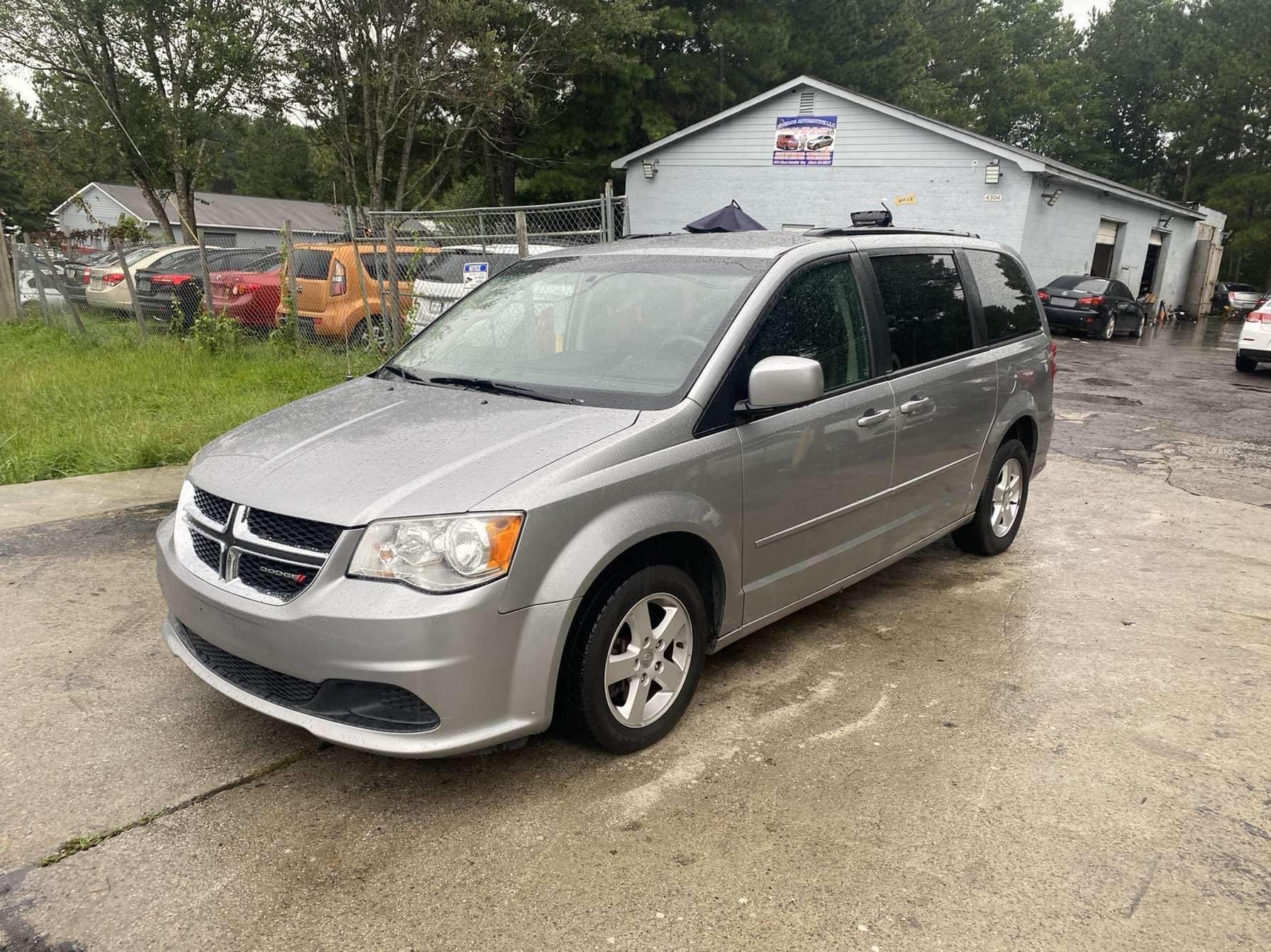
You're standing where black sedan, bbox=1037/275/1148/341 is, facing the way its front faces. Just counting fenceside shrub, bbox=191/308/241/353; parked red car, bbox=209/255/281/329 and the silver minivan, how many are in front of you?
0

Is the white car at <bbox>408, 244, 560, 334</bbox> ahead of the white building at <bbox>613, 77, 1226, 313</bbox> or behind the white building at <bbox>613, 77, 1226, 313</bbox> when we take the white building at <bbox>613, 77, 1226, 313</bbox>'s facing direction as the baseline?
ahead

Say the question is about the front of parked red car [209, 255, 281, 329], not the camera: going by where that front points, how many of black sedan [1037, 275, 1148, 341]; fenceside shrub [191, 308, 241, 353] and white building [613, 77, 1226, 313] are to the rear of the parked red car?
1

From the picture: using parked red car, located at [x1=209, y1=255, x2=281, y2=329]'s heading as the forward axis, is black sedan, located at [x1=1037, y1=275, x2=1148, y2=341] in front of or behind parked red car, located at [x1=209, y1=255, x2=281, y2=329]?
in front

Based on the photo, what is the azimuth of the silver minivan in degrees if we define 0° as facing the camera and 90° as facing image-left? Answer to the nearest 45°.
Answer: approximately 45°

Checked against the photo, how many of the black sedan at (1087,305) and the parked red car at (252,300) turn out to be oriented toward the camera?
0

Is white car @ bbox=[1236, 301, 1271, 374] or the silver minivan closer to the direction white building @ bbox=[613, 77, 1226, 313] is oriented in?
the silver minivan

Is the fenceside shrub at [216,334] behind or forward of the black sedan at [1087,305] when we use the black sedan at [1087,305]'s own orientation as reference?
behind

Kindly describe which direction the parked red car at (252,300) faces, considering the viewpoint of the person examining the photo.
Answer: facing away from the viewer and to the right of the viewer

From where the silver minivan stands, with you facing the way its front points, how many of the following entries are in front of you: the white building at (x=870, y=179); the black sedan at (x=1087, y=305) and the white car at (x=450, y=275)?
0

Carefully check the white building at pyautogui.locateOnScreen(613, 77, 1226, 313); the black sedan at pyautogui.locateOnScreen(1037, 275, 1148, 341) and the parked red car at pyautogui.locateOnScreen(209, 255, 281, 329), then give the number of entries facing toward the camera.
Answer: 1

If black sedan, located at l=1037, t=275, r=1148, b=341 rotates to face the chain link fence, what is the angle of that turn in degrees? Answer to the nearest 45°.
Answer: approximately 180°

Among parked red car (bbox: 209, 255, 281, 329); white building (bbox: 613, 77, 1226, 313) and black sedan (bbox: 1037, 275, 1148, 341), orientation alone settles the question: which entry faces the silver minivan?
the white building

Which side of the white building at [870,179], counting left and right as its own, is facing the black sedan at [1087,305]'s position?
left

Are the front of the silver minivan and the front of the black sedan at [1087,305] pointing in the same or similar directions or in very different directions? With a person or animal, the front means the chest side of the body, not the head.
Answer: very different directions

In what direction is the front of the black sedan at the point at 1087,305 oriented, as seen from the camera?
facing away from the viewer and to the right of the viewer

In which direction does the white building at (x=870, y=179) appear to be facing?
toward the camera

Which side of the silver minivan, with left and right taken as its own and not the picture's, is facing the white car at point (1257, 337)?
back
